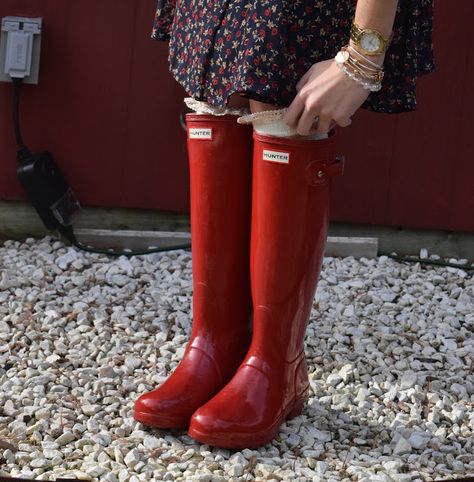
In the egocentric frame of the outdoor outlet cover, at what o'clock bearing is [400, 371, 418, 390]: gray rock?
The gray rock is roughly at 11 o'clock from the outdoor outlet cover.

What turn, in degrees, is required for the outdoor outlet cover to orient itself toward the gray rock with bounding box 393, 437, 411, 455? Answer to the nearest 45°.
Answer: approximately 45° to its left

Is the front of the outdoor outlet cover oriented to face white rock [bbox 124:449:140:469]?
yes

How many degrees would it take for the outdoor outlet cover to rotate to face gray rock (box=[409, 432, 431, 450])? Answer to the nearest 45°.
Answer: approximately 45° to its left

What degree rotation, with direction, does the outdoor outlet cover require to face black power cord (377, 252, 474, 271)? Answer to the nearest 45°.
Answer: approximately 90° to its left

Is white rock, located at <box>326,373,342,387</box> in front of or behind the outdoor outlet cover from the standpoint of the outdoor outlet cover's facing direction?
in front

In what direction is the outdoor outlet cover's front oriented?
toward the camera

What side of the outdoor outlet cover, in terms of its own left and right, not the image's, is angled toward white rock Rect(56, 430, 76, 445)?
front
